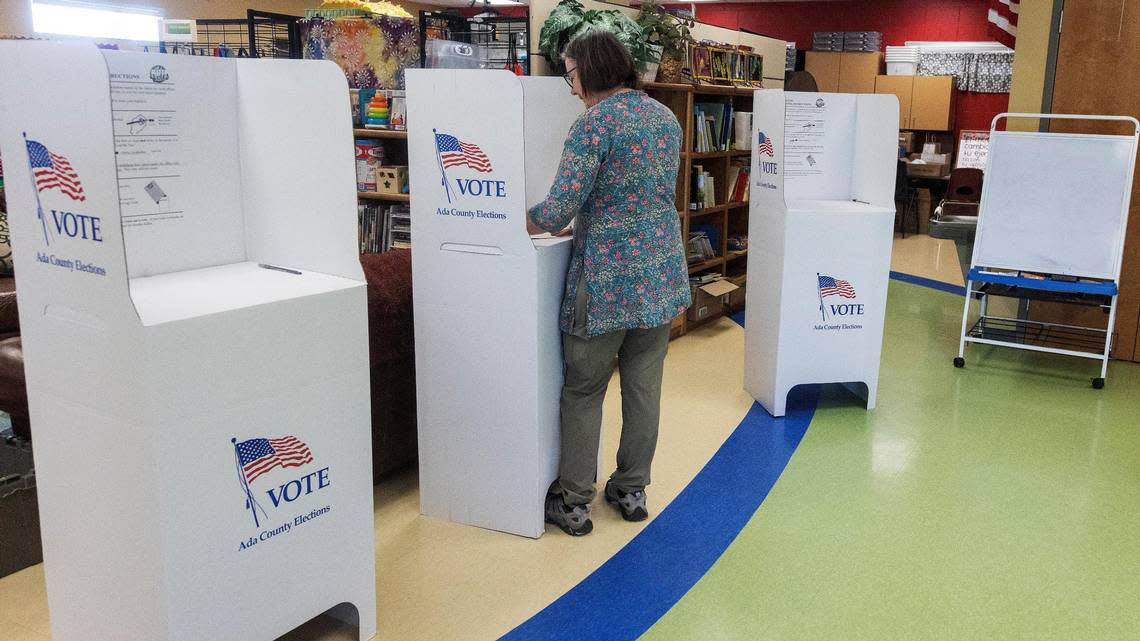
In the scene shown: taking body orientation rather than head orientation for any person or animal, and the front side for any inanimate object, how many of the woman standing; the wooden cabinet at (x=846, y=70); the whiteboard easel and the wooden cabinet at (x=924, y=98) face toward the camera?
3

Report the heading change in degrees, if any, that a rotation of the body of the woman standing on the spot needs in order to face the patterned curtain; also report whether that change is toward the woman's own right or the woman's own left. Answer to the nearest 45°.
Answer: approximately 90° to the woman's own right

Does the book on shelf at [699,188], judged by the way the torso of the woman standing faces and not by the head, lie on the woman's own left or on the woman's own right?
on the woman's own right

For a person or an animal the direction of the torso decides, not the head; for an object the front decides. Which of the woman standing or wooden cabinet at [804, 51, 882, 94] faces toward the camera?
the wooden cabinet

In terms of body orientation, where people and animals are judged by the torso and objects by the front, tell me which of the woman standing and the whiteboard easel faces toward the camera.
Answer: the whiteboard easel

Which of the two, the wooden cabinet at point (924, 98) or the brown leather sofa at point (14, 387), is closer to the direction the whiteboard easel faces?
the brown leather sofa

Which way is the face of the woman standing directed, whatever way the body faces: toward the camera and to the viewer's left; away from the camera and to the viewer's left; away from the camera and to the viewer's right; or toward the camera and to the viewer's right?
away from the camera and to the viewer's left

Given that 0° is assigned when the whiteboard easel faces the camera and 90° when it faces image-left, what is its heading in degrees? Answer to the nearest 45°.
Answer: approximately 0°

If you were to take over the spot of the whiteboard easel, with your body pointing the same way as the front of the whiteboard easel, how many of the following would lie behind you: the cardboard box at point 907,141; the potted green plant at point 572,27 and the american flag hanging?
2

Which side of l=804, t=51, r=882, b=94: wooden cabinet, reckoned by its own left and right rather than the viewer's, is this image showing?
front

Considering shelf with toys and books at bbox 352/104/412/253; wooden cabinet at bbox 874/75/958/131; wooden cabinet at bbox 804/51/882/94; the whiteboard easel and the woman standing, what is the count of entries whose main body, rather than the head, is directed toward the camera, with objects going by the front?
4

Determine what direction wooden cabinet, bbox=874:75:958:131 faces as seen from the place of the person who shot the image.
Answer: facing the viewer

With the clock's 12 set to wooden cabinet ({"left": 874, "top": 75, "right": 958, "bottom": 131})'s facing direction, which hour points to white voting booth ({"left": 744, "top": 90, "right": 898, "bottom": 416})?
The white voting booth is roughly at 12 o'clock from the wooden cabinet.

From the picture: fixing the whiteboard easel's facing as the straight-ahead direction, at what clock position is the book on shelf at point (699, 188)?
The book on shelf is roughly at 3 o'clock from the whiteboard easel.

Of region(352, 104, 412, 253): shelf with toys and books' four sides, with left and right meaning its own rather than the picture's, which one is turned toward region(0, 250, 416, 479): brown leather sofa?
front

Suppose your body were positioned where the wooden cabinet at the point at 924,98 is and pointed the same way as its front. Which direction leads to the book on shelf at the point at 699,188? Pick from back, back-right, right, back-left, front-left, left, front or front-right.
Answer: front

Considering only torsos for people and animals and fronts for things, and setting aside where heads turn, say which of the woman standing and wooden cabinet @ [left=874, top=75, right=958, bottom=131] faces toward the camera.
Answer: the wooden cabinet

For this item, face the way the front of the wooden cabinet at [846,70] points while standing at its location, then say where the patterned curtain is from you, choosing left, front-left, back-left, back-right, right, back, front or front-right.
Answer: left

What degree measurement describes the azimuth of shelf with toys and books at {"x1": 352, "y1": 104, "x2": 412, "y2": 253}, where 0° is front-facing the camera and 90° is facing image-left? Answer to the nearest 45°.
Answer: approximately 0°

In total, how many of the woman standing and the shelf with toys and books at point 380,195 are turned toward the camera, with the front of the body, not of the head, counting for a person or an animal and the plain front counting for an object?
1
